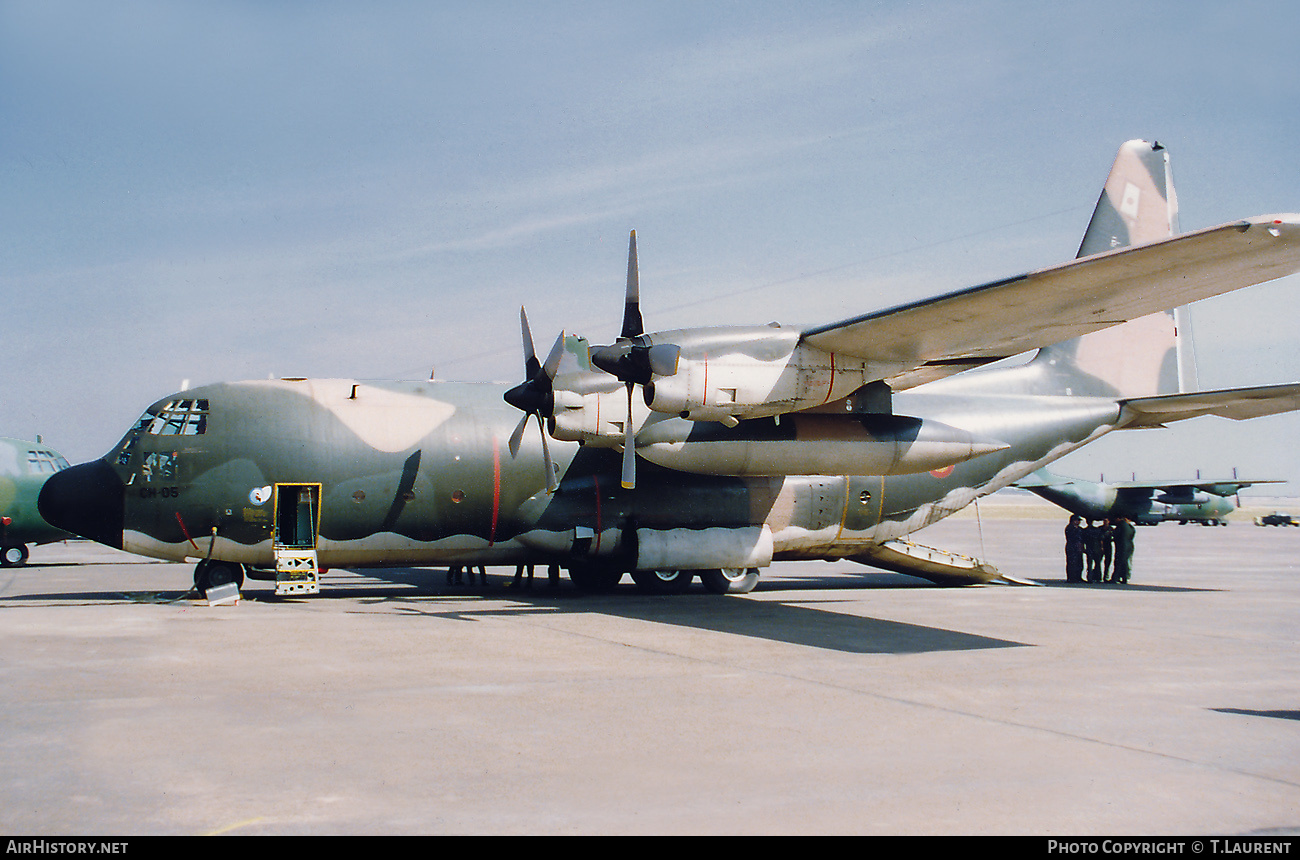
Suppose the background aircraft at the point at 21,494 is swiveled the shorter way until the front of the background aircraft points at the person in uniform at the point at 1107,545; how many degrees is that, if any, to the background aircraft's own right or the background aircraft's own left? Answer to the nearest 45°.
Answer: approximately 45° to the background aircraft's own right

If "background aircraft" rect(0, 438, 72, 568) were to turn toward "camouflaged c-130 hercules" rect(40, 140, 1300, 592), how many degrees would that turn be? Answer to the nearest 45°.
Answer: approximately 45° to its right

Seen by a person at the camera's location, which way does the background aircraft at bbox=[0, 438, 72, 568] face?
facing to the right of the viewer

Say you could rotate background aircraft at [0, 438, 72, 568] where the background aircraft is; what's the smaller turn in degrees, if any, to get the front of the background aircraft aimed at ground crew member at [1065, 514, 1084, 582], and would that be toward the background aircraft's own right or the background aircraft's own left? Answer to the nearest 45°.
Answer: approximately 45° to the background aircraft's own right
